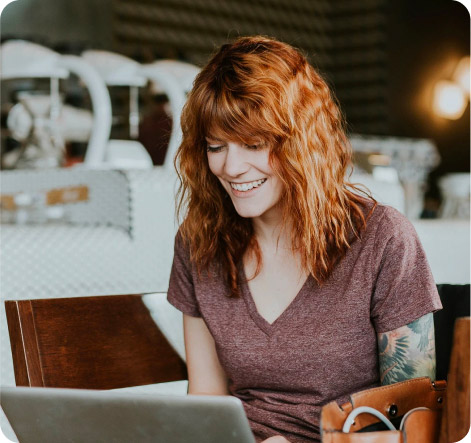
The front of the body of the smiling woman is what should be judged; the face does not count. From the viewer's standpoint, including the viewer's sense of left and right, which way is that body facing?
facing the viewer and to the left of the viewer

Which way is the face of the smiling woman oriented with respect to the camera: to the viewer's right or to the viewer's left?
to the viewer's left

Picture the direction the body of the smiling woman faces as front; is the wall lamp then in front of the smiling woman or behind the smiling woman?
behind
